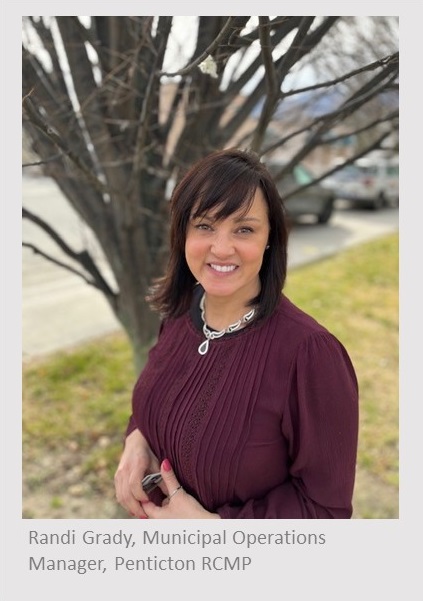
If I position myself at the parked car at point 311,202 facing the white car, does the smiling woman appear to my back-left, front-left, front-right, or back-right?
back-right

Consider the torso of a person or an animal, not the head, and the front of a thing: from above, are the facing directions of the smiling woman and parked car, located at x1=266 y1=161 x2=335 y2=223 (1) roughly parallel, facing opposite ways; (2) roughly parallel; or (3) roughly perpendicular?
roughly perpendicular

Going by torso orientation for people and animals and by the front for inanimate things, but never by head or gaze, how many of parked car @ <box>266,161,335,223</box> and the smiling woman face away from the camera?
0

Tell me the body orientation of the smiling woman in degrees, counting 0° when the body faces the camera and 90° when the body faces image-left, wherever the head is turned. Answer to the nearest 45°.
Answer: approximately 45°
